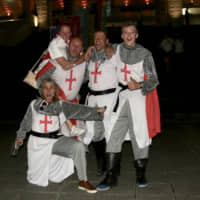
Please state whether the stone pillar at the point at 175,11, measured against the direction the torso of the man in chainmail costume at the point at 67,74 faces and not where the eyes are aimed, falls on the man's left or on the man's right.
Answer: on the man's left

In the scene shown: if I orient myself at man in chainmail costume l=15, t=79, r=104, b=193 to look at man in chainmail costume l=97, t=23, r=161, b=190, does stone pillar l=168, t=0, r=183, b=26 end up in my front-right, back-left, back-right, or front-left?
front-left

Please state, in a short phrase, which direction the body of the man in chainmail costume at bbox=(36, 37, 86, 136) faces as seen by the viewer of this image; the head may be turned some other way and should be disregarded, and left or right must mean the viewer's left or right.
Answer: facing the viewer and to the right of the viewer

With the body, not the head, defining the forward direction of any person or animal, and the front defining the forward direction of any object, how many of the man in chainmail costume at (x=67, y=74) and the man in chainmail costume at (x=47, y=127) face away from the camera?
0

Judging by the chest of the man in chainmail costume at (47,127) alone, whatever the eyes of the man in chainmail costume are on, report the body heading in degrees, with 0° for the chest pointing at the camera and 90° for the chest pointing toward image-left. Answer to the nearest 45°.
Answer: approximately 0°

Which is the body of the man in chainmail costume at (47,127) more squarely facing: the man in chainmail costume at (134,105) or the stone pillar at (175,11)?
the man in chainmail costume

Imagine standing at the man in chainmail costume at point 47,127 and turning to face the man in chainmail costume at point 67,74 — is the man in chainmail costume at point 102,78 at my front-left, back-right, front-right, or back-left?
front-right

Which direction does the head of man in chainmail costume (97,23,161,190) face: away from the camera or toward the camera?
toward the camera

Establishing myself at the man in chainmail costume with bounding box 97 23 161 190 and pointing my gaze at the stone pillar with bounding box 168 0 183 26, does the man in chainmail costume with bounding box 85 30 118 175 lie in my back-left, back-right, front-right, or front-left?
front-left

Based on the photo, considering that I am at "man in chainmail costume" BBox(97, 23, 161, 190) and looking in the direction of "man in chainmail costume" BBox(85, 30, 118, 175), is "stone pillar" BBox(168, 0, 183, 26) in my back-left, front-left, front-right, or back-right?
front-right

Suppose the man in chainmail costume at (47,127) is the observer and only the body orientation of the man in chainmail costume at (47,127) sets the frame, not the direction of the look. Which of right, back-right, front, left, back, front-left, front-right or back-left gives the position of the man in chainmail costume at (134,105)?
left
